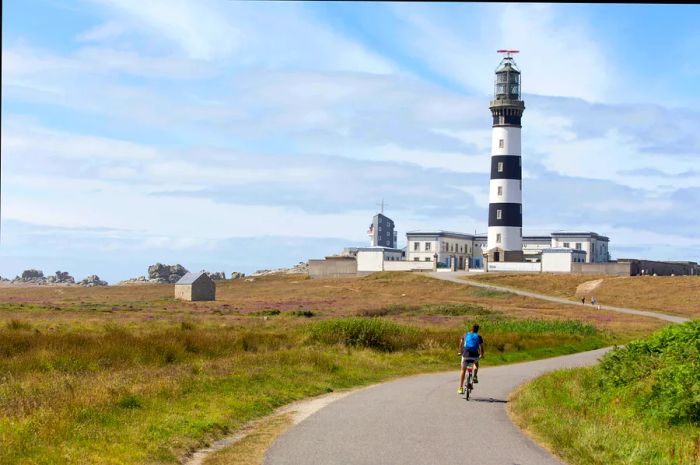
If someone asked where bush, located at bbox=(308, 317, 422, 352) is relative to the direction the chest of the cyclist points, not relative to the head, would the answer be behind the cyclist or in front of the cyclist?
in front

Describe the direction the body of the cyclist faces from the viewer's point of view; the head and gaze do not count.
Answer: away from the camera

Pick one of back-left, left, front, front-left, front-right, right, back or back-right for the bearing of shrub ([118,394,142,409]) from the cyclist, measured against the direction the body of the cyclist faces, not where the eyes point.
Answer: back-left

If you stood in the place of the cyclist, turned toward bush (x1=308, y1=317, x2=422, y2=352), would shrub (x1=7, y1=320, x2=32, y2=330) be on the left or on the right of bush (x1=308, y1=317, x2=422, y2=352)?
left

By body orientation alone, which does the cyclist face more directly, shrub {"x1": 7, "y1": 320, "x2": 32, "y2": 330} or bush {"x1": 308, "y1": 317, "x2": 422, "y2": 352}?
the bush

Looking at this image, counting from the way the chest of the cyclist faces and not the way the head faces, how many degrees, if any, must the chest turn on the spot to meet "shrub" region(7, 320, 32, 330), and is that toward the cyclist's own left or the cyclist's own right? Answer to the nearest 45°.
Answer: approximately 45° to the cyclist's own left
